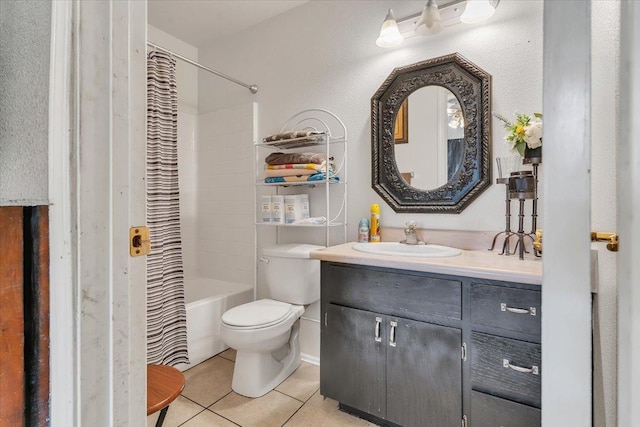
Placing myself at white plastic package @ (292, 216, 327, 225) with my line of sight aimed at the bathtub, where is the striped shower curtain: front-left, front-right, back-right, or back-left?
front-left

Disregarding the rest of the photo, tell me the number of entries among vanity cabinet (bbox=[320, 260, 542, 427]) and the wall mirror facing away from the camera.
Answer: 0

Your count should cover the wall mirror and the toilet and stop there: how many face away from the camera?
0

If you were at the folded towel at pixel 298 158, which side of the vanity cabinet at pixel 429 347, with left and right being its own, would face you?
right

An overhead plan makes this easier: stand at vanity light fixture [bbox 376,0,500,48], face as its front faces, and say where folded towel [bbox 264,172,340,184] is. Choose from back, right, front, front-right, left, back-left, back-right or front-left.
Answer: front-right

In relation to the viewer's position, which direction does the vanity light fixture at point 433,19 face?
facing the viewer and to the left of the viewer

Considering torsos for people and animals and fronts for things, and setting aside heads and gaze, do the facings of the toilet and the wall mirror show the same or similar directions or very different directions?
same or similar directions

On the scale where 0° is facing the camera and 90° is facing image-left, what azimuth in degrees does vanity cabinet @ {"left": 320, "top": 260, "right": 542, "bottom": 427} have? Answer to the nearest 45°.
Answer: approximately 45°

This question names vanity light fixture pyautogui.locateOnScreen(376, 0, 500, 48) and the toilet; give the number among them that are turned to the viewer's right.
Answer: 0

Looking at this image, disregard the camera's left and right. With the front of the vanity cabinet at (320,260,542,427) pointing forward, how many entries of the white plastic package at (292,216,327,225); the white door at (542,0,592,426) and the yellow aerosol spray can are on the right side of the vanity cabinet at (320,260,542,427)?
2

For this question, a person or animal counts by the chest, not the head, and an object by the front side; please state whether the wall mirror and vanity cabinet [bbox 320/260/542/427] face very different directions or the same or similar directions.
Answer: same or similar directions

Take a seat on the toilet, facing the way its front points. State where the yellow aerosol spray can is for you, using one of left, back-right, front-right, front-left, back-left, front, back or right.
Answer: back-left

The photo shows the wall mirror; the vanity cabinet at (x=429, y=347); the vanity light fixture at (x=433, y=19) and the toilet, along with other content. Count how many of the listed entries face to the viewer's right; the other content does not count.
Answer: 0

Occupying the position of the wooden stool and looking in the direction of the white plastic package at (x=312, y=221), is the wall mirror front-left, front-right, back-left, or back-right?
front-right

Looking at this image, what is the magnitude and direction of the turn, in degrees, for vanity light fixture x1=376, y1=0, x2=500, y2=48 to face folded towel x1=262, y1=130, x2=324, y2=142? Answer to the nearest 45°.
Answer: approximately 45° to its right

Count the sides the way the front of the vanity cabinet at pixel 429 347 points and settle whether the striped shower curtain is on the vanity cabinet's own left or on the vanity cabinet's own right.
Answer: on the vanity cabinet's own right

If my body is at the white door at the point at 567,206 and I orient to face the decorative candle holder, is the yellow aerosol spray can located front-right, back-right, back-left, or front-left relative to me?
front-left

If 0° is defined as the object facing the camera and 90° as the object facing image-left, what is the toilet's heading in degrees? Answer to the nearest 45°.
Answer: approximately 45°

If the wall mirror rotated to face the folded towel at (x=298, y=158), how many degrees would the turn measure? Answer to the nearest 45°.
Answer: approximately 45° to its right
